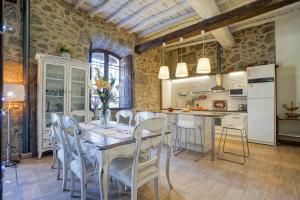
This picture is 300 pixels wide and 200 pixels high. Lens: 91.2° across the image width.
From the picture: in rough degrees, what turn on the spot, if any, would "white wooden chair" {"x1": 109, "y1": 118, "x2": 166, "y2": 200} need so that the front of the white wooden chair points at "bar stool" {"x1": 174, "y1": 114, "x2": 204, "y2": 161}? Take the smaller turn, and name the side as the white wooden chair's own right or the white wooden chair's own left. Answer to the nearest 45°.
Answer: approximately 90° to the white wooden chair's own right

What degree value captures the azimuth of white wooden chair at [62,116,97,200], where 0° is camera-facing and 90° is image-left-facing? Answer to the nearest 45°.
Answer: approximately 225°

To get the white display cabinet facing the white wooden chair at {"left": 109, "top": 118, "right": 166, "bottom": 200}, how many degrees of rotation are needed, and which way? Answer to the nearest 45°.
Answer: approximately 45° to its right

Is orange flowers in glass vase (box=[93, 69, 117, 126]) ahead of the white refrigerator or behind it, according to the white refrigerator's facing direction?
ahead

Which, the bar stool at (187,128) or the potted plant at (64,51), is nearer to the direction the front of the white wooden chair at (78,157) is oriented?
the bar stool

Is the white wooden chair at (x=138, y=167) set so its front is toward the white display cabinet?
yes

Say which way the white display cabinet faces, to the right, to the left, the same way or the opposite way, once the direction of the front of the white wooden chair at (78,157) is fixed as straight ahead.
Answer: to the right

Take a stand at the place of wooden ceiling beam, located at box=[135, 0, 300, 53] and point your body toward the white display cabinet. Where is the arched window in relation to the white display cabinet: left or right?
right

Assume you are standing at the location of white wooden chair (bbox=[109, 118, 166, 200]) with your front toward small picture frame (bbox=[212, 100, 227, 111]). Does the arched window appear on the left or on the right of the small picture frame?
left
